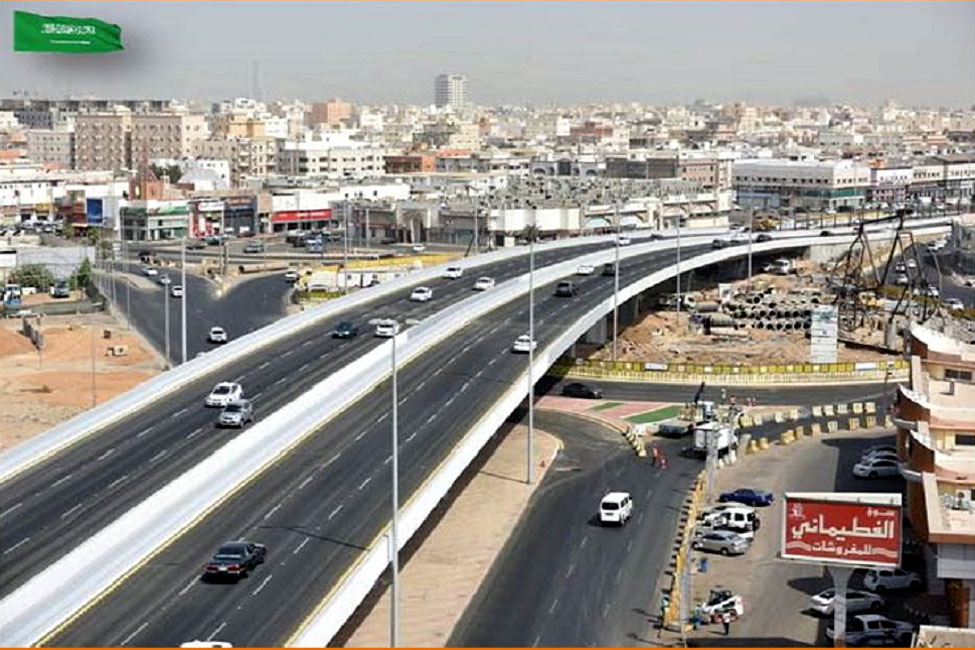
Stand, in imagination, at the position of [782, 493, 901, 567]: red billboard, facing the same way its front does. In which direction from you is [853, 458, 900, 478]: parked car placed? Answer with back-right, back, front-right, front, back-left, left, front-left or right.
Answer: back

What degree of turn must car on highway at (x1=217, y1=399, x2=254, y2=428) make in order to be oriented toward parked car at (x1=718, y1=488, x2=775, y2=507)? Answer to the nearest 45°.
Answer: approximately 135° to its left

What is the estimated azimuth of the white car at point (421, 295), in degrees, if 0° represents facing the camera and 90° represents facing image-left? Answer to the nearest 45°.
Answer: approximately 45°

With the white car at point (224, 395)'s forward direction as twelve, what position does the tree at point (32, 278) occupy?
The tree is roughly at 4 o'clock from the white car.

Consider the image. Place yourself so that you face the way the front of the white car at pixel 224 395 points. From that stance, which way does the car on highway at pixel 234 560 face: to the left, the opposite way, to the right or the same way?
the opposite way

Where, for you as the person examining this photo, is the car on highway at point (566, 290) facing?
facing away from the viewer and to the right of the viewer

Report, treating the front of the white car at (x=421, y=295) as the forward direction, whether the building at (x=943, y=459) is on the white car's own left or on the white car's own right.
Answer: on the white car's own left

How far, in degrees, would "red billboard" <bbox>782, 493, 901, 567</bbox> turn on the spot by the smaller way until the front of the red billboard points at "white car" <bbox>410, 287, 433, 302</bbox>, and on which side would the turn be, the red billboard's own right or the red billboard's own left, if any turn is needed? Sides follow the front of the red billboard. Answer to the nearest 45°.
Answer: approximately 135° to the red billboard's own right

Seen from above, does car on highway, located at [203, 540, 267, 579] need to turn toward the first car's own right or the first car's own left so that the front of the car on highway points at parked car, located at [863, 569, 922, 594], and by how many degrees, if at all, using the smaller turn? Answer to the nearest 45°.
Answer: approximately 45° to the first car's own right

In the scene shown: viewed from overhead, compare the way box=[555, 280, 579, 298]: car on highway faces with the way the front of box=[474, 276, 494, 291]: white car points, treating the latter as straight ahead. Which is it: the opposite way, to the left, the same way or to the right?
the opposite way

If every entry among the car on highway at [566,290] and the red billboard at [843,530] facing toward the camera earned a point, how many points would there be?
1

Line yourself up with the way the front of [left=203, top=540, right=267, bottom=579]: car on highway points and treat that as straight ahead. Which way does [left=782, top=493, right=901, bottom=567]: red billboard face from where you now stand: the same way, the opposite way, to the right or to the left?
the opposite way

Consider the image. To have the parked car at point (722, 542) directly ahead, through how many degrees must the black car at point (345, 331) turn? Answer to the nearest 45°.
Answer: approximately 90° to its left

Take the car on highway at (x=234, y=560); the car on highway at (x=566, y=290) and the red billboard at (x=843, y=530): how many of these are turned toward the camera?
1
